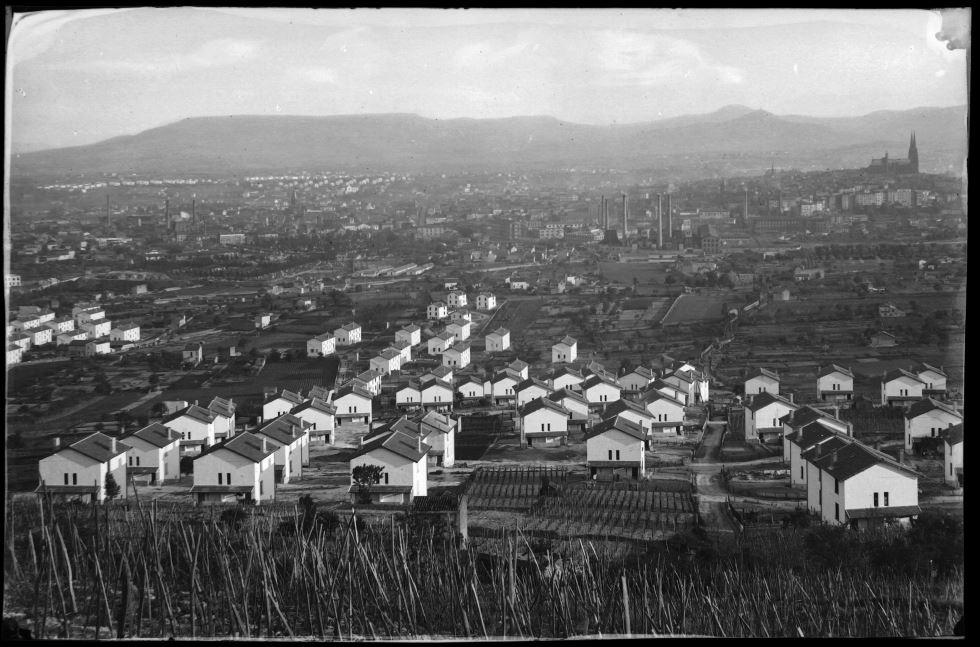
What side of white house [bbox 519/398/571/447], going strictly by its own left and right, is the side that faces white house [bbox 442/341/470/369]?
back

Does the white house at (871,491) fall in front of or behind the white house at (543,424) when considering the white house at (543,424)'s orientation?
in front

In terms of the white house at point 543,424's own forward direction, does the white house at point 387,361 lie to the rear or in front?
to the rear

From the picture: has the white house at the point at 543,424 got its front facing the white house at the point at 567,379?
no

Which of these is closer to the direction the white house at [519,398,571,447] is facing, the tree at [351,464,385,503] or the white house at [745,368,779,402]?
the tree

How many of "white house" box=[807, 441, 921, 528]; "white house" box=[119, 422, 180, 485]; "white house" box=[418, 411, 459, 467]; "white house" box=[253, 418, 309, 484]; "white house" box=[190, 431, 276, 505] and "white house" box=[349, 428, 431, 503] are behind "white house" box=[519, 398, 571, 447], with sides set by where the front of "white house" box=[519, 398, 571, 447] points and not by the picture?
0

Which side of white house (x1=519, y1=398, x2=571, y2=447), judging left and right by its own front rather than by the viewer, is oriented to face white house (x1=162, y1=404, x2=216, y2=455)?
right

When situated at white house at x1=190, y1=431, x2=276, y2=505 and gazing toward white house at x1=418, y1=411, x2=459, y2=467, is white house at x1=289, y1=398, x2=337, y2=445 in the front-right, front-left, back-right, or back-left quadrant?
front-left

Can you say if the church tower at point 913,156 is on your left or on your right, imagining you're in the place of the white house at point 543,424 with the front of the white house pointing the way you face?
on your left

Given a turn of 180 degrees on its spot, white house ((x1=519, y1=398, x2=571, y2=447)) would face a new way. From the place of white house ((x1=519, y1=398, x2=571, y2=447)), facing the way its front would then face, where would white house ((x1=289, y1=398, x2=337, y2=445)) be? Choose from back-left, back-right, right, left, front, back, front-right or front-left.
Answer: left

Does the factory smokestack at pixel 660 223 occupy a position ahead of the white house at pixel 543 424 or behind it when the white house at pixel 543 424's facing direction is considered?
behind

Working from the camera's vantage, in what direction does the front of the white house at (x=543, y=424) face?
facing the viewer

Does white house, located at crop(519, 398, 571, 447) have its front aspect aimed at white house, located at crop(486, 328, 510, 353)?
no

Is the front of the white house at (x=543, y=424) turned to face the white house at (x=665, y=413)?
no
